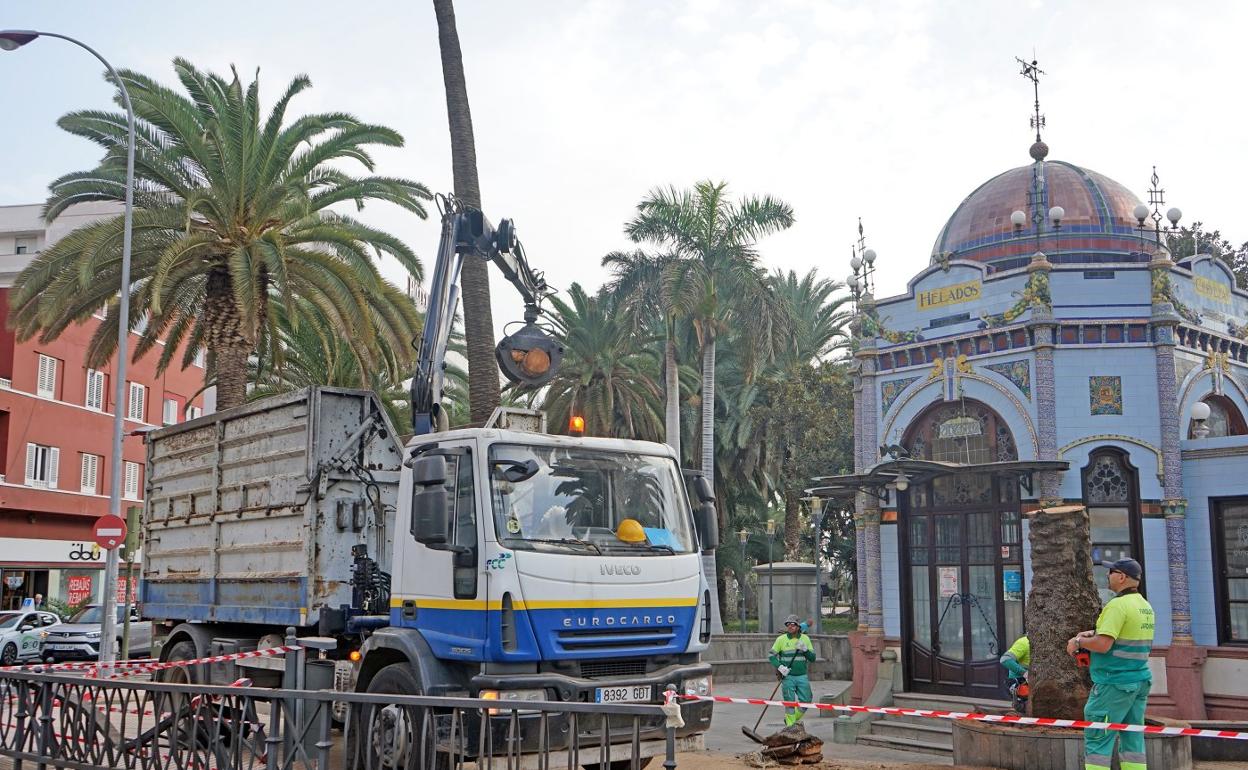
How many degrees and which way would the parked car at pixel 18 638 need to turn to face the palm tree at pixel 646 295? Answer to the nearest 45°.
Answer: approximately 135° to its left

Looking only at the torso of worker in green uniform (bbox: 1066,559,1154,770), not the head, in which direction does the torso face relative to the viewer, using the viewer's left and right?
facing away from the viewer and to the left of the viewer

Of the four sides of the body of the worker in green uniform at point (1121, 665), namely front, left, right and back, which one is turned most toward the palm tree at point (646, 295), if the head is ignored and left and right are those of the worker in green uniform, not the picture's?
front

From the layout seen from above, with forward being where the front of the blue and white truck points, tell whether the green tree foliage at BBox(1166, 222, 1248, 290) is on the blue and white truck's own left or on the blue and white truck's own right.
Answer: on the blue and white truck's own left

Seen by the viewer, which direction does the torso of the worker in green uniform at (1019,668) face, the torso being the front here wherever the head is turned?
to the viewer's right

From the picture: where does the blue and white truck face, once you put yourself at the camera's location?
facing the viewer and to the right of the viewer

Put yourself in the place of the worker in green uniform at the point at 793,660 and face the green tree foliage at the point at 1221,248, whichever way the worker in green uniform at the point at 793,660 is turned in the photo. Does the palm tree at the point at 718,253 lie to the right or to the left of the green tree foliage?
left

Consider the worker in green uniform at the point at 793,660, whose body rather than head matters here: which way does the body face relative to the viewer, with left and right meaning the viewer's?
facing the viewer

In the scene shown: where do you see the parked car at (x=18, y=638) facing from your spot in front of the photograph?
facing the viewer and to the left of the viewer

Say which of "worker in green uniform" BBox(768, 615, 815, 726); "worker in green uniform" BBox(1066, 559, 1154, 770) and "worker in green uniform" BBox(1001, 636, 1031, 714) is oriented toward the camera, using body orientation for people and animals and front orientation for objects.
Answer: "worker in green uniform" BBox(768, 615, 815, 726)

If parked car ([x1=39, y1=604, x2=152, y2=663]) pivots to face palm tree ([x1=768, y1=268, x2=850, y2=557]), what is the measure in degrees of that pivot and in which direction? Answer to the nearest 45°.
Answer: approximately 135° to its left
